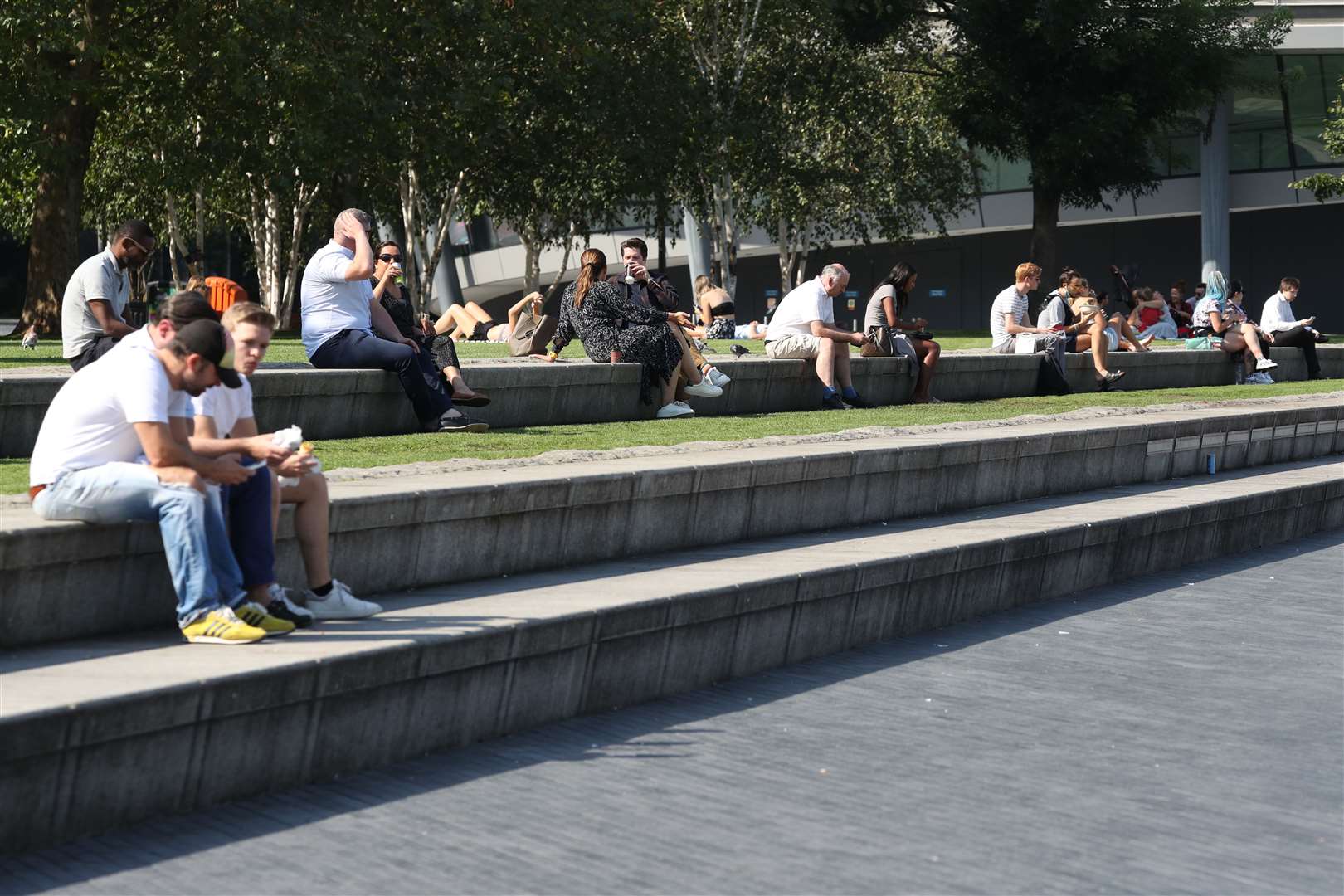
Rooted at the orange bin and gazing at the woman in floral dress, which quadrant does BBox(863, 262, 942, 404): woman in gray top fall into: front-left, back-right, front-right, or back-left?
front-left

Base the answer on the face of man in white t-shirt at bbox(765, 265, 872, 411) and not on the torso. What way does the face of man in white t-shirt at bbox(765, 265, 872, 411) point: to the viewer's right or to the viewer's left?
to the viewer's right

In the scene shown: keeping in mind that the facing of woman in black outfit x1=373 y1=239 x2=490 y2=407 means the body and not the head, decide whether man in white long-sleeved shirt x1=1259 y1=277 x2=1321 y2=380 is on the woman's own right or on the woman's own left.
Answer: on the woman's own left

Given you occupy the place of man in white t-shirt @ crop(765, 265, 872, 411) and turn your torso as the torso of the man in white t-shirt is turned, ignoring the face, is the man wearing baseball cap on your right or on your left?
on your right

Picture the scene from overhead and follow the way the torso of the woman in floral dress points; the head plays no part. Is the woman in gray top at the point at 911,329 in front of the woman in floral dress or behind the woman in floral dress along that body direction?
in front

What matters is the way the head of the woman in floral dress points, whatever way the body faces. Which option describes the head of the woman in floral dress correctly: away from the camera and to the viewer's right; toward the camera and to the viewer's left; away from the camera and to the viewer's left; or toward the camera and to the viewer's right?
away from the camera and to the viewer's right

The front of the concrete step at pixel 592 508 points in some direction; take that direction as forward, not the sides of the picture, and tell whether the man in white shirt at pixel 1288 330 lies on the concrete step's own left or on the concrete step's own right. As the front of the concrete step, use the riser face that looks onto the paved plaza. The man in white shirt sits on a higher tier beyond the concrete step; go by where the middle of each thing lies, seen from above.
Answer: on the concrete step's own left

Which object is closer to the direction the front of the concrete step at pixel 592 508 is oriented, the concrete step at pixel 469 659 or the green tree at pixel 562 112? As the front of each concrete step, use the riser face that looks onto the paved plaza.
the concrete step

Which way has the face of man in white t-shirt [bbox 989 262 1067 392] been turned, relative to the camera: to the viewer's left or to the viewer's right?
to the viewer's right
